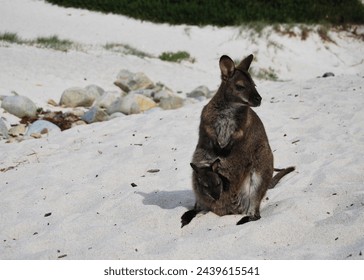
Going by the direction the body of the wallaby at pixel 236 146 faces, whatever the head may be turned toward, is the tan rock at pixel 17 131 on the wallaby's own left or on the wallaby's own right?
on the wallaby's own right

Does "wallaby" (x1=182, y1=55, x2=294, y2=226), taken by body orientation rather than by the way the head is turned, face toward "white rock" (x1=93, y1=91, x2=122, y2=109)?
no

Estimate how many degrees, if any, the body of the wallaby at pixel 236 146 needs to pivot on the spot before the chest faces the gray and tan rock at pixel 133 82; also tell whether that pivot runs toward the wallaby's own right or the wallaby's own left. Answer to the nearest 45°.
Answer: approximately 135° to the wallaby's own right

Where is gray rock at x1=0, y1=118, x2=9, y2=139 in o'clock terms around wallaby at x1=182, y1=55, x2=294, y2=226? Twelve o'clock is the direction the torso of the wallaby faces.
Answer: The gray rock is roughly at 3 o'clock from the wallaby.

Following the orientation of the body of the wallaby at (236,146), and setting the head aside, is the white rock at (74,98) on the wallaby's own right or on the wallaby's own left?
on the wallaby's own right

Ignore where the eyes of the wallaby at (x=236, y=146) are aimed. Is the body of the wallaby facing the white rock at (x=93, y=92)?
no

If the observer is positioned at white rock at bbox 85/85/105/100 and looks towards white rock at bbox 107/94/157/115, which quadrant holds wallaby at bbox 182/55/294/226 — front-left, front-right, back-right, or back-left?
front-right

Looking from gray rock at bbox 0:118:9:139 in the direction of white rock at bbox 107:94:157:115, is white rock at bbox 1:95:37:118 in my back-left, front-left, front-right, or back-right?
front-left

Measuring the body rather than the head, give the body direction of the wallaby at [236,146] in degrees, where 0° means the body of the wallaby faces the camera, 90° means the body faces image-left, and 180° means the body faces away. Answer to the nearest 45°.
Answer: approximately 45°

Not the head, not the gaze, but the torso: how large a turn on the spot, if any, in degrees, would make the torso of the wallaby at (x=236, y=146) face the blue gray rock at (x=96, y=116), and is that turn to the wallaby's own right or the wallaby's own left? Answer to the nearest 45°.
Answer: approximately 90° to the wallaby's own right

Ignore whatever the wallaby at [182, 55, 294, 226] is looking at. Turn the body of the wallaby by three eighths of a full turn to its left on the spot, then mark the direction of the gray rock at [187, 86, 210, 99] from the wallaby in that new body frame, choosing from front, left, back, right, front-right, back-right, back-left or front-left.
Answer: left

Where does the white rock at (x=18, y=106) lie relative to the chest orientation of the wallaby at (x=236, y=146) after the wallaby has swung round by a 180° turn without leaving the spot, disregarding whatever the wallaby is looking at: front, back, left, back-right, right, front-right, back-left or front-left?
left

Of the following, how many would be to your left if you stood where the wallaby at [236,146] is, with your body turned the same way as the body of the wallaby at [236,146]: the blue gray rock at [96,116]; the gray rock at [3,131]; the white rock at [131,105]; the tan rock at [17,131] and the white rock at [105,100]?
0

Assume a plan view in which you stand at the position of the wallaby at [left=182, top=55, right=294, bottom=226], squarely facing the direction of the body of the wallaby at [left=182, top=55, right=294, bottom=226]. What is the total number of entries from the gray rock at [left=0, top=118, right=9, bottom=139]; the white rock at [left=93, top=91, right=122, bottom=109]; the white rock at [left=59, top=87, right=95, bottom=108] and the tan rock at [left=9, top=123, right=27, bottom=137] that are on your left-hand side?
0

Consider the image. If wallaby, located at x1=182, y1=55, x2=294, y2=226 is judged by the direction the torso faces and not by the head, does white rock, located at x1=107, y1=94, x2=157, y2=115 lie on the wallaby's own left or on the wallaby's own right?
on the wallaby's own right
